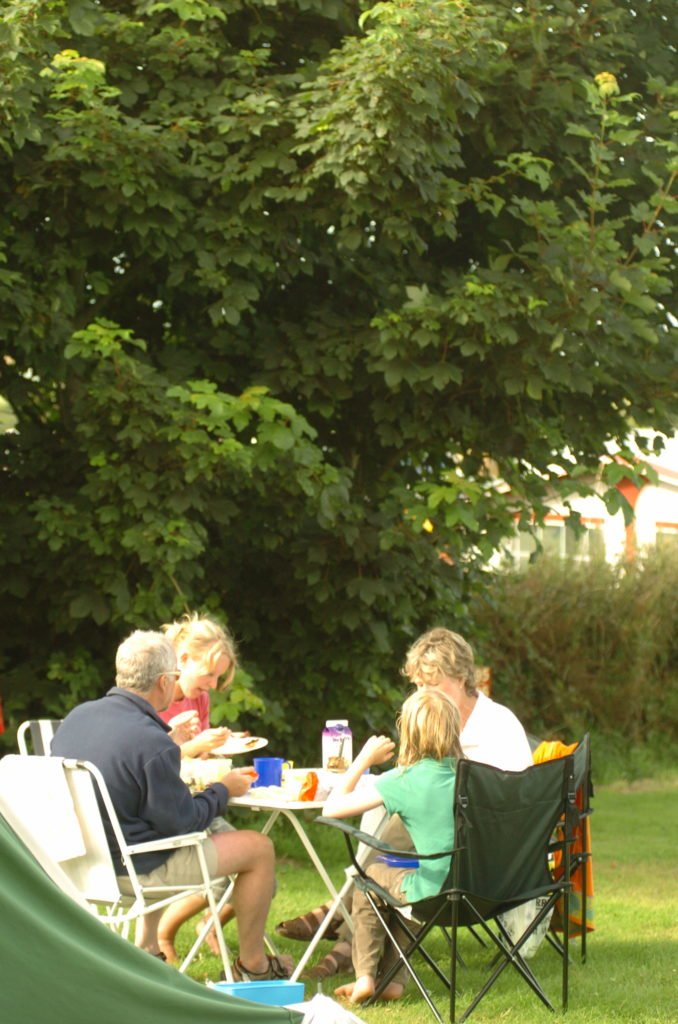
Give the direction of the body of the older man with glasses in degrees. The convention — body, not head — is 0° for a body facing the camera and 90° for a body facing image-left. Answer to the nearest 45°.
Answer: approximately 225°

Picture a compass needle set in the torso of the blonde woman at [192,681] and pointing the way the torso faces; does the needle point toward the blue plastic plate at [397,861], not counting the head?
yes

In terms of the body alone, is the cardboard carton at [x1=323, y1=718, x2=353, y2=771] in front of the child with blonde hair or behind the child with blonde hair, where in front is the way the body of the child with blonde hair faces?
in front

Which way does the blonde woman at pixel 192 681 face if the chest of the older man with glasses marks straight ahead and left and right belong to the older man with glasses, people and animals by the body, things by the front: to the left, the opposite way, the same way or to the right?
to the right

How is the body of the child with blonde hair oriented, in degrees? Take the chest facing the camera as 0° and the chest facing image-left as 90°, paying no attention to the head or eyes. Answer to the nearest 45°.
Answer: approximately 135°

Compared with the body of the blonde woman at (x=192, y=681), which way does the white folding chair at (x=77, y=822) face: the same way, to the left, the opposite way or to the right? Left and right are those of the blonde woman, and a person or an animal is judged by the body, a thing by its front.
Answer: to the left

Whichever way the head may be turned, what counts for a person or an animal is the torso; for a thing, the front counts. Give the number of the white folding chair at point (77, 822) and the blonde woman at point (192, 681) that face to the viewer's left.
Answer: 0

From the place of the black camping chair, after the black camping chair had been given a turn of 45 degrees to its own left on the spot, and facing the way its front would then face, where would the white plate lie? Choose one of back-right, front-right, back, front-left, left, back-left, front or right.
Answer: front-right

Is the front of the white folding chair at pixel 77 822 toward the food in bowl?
yes

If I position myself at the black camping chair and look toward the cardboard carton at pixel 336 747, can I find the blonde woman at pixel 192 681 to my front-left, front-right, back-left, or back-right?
front-left

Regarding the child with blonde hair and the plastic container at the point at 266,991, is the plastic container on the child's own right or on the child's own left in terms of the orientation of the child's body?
on the child's own left

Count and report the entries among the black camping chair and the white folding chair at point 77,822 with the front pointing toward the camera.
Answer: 0

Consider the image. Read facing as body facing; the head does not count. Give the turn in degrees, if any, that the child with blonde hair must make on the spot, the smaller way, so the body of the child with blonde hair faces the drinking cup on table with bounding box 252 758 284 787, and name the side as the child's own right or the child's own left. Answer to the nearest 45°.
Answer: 0° — they already face it

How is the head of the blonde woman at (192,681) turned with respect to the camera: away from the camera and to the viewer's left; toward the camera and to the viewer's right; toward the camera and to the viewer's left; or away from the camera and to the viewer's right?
toward the camera and to the viewer's right

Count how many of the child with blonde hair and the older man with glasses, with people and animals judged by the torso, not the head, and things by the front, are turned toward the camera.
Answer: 0

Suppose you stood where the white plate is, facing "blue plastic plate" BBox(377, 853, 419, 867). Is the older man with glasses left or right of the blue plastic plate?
right

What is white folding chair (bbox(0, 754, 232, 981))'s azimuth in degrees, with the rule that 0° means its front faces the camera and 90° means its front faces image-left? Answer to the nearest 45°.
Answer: approximately 225°

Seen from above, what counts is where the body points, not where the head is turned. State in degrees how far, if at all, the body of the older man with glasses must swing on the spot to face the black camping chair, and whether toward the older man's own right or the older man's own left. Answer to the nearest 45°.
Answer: approximately 45° to the older man's own right
